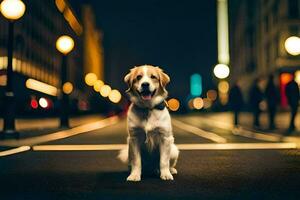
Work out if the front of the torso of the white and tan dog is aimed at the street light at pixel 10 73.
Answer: no

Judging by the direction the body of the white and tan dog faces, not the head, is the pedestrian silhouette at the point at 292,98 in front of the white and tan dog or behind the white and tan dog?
behind

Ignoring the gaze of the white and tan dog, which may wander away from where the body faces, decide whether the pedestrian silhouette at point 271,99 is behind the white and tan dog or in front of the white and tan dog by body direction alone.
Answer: behind

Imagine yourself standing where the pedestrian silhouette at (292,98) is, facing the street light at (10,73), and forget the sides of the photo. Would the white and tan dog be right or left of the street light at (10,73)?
left

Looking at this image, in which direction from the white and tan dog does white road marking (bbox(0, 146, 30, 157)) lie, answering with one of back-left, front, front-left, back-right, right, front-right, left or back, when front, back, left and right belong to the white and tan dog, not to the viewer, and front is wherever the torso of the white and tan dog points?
back-right

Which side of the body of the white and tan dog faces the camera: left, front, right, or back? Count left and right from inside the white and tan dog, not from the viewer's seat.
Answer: front

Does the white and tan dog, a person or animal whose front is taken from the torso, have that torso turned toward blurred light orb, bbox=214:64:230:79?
no

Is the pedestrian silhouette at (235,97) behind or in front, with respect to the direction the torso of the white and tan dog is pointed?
behind

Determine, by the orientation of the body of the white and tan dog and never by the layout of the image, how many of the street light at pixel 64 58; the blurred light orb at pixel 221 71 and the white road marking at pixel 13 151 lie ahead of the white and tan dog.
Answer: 0
